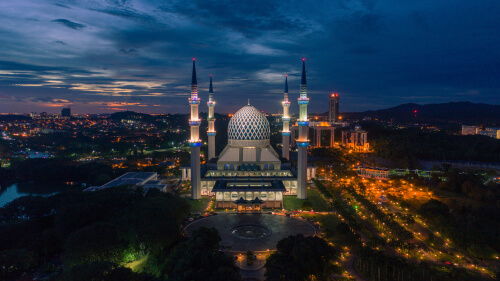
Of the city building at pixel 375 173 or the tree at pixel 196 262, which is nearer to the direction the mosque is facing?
the tree

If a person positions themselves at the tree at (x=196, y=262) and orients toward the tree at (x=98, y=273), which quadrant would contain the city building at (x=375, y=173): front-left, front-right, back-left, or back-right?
back-right

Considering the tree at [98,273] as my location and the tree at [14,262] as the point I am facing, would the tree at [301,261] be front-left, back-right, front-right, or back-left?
back-right

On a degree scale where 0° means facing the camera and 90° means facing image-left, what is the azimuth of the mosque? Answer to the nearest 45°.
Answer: approximately 0°

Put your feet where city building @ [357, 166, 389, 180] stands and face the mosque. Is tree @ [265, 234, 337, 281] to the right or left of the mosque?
left

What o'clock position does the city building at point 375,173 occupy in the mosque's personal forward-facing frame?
The city building is roughly at 8 o'clock from the mosque.

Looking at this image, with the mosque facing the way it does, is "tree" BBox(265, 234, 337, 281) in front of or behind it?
in front

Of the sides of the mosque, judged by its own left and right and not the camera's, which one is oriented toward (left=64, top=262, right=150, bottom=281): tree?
front

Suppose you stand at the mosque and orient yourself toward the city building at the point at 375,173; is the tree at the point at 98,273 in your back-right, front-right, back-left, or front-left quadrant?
back-right

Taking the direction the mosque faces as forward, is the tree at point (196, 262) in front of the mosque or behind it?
in front

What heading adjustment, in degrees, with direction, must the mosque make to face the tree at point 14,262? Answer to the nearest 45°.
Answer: approximately 45° to its right
